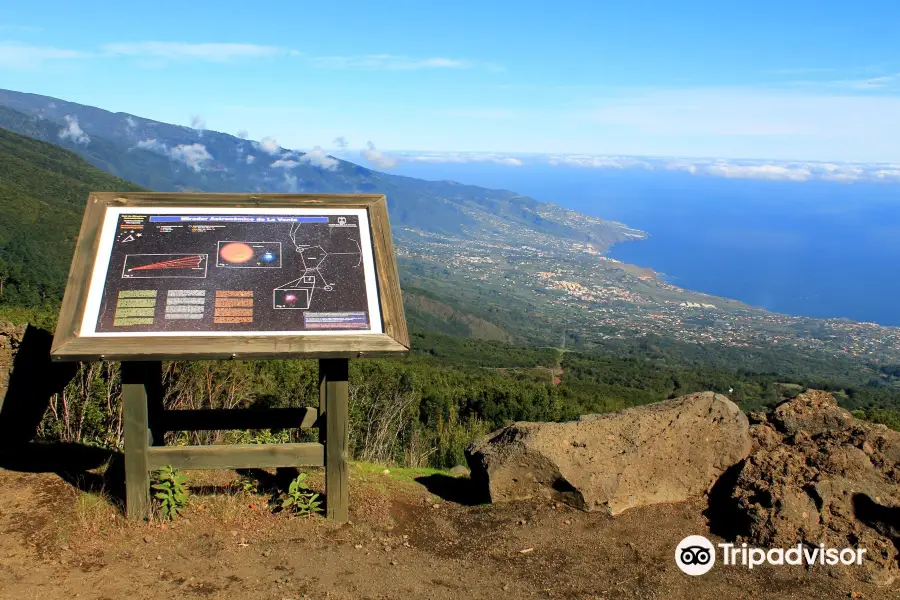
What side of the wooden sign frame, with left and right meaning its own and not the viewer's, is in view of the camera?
front

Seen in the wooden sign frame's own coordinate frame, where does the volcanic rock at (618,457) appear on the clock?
The volcanic rock is roughly at 9 o'clock from the wooden sign frame.

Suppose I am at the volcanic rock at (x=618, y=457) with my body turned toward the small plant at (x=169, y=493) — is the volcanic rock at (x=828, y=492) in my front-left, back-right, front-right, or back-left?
back-left

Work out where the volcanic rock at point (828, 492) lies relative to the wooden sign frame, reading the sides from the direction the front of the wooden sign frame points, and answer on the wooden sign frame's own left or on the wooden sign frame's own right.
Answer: on the wooden sign frame's own left
